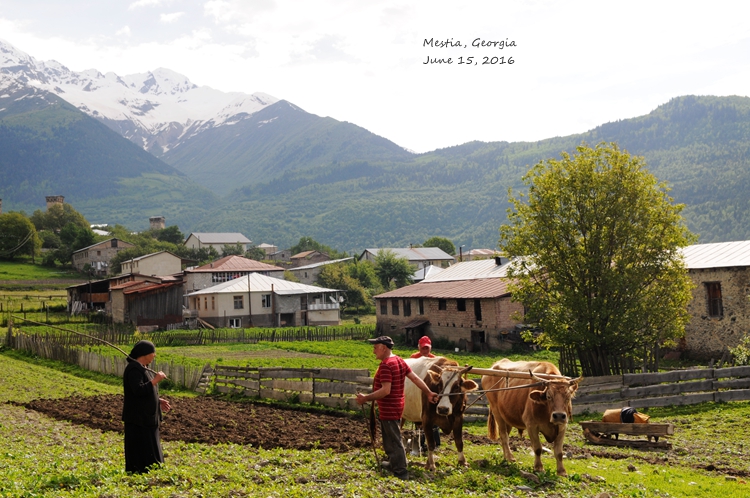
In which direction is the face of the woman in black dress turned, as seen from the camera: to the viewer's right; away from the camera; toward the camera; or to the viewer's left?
to the viewer's right

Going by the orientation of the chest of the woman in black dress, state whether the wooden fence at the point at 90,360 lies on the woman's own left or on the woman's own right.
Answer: on the woman's own left

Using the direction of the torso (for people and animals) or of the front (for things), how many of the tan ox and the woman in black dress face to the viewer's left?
0

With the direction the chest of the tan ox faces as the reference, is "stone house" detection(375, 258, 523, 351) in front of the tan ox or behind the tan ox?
behind

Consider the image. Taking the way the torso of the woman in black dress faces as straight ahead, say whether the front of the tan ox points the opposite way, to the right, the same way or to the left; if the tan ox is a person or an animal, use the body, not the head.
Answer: to the right

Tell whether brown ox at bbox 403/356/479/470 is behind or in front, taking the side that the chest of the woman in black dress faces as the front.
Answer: in front

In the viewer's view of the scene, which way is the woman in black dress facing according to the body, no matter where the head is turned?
to the viewer's right

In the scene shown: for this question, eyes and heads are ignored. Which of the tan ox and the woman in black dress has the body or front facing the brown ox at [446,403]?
the woman in black dress

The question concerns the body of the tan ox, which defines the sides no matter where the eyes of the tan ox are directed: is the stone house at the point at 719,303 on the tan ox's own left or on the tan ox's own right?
on the tan ox's own left

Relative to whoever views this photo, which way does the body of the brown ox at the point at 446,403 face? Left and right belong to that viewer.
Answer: facing the viewer and to the right of the viewer
